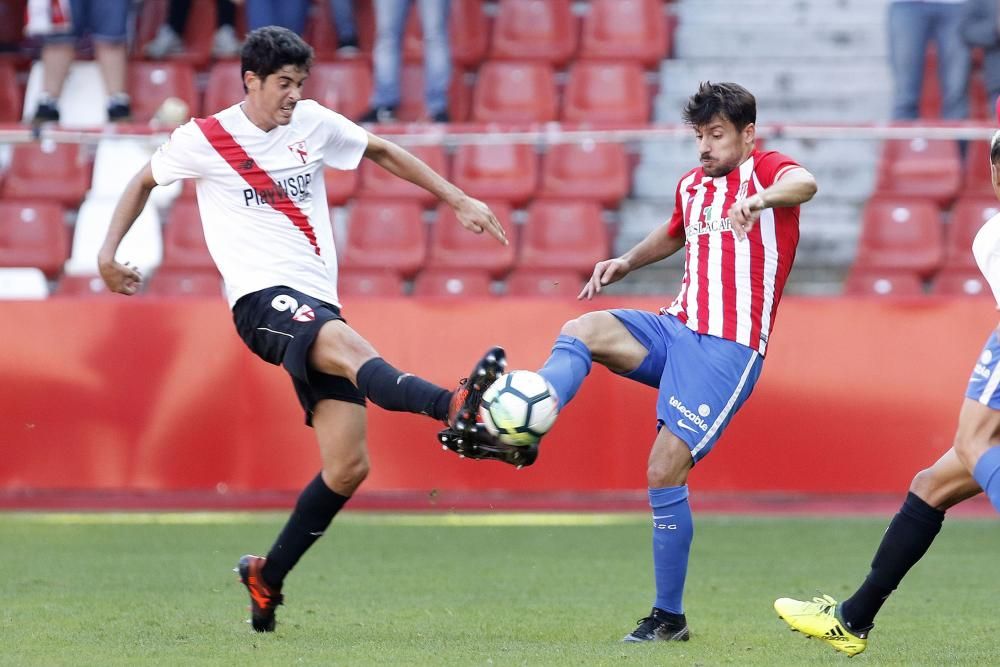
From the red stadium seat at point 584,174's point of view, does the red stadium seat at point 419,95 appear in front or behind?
behind

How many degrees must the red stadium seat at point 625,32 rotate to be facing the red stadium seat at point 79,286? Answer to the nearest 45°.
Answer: approximately 45° to its right

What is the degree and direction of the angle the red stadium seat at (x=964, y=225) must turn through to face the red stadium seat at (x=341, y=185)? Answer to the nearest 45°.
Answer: approximately 90° to its right

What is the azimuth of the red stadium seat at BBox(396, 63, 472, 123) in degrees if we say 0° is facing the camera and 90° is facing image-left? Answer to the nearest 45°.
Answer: approximately 0°
